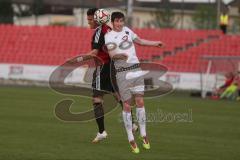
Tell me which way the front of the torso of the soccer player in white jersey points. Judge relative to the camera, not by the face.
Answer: toward the camera
